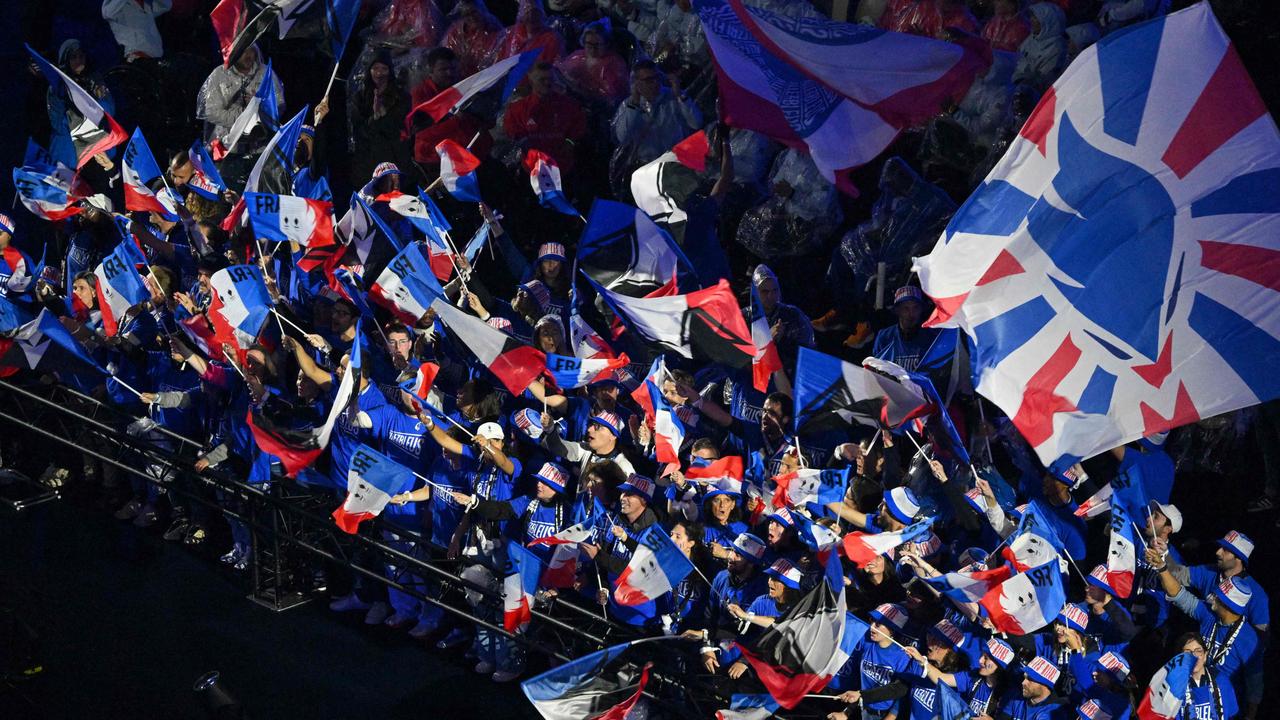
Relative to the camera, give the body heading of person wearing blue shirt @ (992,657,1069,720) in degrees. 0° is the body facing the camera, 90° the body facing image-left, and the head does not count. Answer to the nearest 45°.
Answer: approximately 45°

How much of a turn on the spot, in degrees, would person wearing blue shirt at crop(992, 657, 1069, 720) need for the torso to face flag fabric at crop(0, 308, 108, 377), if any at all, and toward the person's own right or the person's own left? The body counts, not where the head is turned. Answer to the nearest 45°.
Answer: approximately 45° to the person's own right

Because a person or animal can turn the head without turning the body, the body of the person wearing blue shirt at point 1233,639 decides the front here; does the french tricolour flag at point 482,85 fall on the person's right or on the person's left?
on the person's right

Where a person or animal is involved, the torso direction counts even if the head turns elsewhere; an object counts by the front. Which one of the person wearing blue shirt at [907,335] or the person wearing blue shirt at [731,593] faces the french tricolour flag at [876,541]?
the person wearing blue shirt at [907,335]

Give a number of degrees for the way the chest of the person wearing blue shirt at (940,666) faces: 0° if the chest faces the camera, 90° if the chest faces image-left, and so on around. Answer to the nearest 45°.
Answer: approximately 45°

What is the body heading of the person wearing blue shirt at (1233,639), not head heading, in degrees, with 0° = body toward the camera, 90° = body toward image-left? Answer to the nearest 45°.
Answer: approximately 45°
